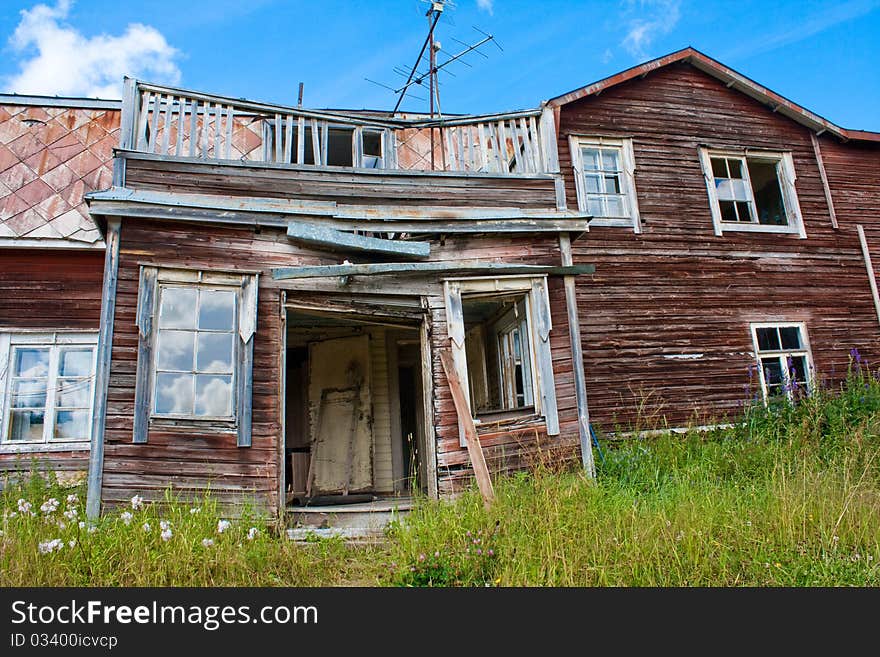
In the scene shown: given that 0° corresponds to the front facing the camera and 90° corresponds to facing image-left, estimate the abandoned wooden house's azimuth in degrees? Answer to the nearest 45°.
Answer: approximately 0°

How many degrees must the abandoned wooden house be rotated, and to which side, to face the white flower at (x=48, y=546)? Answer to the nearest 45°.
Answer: approximately 45° to its right
